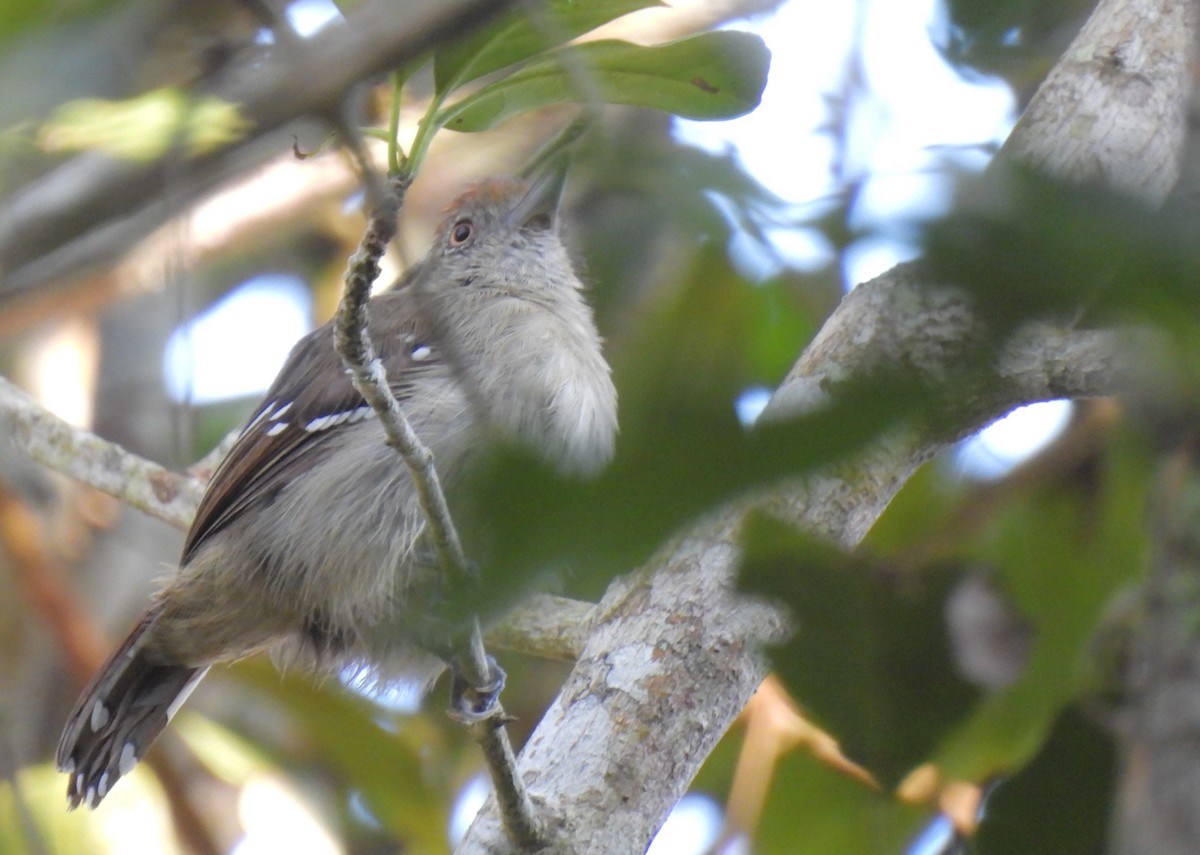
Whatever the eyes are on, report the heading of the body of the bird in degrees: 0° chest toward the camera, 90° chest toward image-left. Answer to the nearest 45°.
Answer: approximately 270°

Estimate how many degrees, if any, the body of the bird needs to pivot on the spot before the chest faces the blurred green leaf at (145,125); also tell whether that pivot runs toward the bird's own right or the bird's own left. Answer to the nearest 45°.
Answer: approximately 180°

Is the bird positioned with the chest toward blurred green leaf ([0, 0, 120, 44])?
no

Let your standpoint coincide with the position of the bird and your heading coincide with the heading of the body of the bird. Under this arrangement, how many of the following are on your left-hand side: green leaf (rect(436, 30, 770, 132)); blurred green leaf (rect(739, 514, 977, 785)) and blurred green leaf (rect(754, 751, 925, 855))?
0
